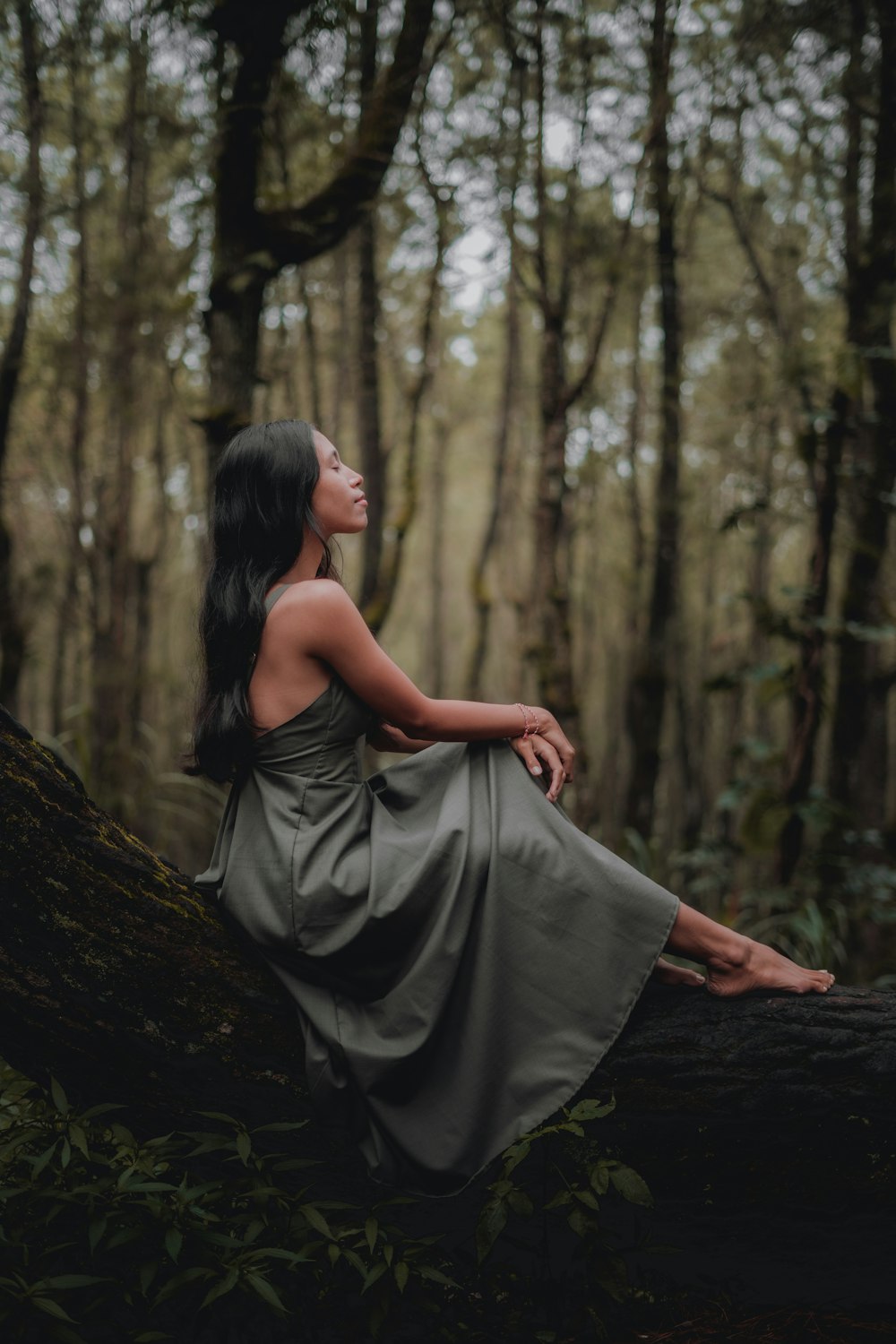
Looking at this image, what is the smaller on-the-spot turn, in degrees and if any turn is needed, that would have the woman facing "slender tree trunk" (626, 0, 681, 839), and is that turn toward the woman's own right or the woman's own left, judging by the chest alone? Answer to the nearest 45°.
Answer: approximately 90° to the woman's own left

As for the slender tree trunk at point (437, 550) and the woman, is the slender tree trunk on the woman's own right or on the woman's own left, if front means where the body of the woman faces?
on the woman's own left

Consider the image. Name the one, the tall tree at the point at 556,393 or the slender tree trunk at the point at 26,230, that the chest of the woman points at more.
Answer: the tall tree

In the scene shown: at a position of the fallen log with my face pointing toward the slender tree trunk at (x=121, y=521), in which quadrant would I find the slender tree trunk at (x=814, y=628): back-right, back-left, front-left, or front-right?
front-right

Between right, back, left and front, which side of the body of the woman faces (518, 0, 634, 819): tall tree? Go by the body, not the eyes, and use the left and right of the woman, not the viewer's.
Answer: left

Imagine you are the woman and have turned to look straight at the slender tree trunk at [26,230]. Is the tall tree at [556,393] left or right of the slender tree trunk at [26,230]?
right

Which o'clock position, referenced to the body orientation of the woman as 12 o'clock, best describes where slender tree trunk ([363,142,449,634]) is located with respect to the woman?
The slender tree trunk is roughly at 9 o'clock from the woman.

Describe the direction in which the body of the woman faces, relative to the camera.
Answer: to the viewer's right

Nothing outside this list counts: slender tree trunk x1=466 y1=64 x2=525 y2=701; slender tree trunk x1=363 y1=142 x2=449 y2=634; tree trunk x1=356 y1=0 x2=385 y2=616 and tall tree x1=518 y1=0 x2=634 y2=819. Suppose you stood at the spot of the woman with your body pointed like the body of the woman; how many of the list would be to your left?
4

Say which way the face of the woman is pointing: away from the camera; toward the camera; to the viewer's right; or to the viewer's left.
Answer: to the viewer's right

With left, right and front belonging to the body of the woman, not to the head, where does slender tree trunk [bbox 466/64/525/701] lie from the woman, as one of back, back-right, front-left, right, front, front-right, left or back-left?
left
